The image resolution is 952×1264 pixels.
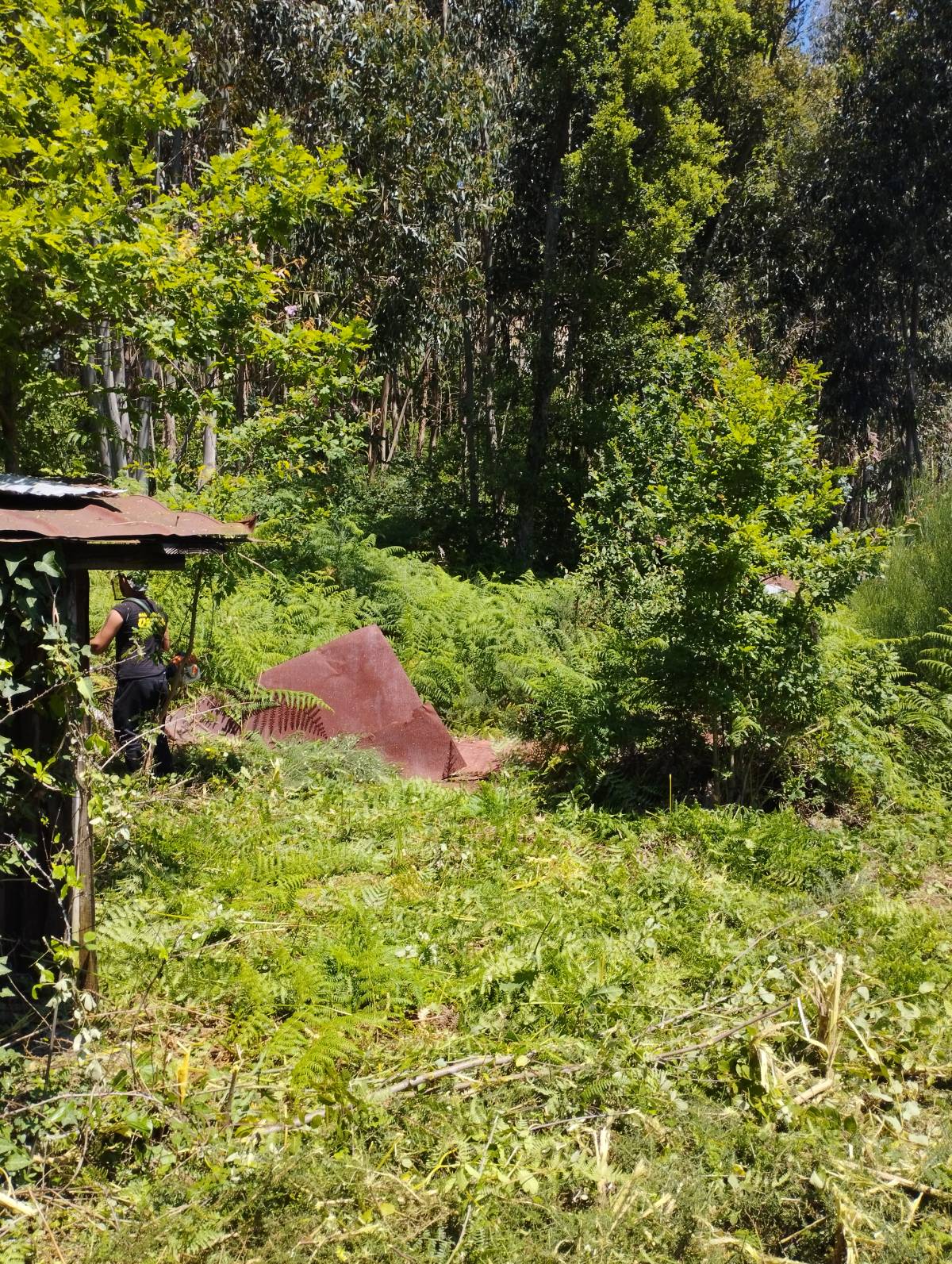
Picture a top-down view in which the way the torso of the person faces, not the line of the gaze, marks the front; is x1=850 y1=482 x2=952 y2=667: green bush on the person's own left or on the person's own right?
on the person's own right

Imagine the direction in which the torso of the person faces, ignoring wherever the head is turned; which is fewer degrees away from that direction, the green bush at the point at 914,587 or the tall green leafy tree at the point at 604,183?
the tall green leafy tree
